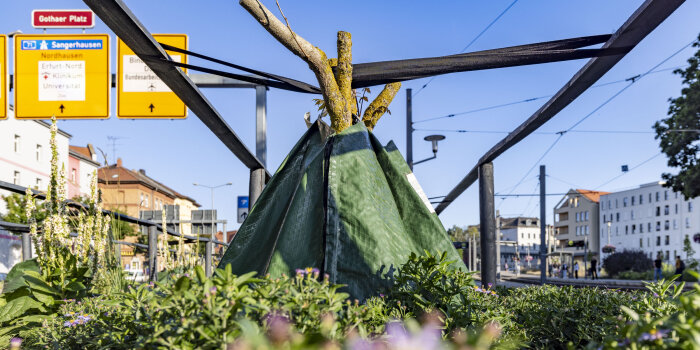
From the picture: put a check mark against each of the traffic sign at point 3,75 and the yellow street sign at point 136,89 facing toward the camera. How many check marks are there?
2

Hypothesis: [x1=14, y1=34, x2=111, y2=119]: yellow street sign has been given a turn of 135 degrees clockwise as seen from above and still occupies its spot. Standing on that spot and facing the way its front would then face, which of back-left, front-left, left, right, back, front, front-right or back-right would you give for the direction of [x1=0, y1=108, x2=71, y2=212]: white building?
front-right

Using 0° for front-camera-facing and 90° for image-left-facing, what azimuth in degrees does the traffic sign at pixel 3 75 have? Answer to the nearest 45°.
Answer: approximately 0°

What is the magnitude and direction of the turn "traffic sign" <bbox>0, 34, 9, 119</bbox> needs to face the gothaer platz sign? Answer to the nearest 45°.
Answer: approximately 45° to its left

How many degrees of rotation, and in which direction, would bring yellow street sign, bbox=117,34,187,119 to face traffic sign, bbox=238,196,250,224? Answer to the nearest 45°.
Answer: approximately 135° to its left

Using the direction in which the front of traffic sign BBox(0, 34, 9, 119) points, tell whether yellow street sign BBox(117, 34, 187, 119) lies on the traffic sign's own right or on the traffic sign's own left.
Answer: on the traffic sign's own left

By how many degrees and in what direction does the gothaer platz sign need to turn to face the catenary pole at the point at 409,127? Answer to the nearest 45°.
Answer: approximately 135° to its left

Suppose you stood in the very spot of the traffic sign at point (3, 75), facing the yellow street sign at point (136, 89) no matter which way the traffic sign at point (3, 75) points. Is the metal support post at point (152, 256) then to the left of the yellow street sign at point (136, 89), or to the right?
right

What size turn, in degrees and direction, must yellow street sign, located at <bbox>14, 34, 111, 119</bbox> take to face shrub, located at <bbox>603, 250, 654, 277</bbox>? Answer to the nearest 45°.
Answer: approximately 135° to its left
